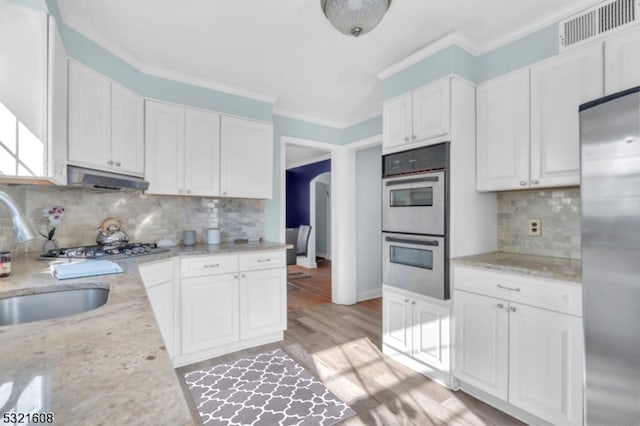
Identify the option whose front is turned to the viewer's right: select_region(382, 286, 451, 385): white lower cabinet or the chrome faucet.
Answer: the chrome faucet

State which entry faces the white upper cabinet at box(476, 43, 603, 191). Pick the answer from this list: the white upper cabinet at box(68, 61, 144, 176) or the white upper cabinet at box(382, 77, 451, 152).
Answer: the white upper cabinet at box(68, 61, 144, 176)

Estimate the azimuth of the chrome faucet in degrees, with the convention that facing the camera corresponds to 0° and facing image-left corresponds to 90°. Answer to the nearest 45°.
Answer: approximately 270°

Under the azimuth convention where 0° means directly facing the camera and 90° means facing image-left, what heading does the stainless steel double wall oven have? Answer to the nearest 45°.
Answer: approximately 45°

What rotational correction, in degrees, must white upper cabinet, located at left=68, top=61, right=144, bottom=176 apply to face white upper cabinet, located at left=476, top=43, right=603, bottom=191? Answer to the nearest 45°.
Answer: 0° — it already faces it

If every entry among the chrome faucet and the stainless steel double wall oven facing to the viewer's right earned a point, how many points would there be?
1

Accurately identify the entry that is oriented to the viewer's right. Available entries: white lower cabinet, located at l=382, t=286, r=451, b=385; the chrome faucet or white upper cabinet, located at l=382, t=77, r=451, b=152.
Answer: the chrome faucet

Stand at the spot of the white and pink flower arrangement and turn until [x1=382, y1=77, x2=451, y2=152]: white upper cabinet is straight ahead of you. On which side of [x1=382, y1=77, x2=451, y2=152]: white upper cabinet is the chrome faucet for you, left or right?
right

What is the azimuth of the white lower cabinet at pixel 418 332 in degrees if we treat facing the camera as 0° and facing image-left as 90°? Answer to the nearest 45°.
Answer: approximately 45°

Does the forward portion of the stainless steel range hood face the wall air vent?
yes

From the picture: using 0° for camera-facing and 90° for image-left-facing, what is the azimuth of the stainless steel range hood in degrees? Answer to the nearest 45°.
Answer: approximately 315°
